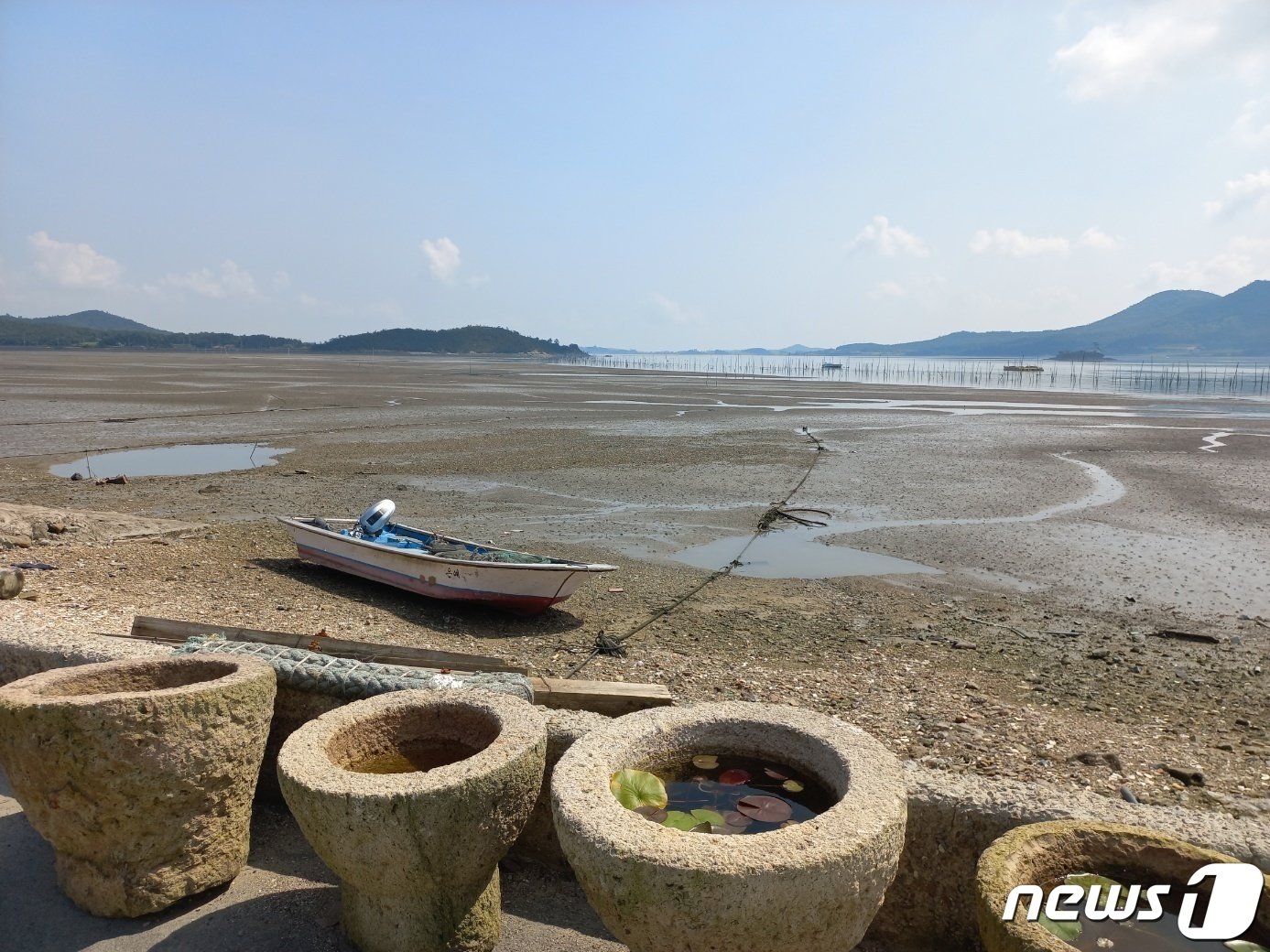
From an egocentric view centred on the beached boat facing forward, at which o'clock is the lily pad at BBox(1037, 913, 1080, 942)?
The lily pad is roughly at 1 o'clock from the beached boat.

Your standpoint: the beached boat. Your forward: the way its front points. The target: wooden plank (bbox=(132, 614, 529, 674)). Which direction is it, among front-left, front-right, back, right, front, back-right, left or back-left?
front-right

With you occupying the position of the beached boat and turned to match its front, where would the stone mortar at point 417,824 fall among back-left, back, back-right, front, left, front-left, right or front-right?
front-right

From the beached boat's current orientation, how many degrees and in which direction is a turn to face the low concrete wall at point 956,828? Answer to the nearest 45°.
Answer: approximately 45° to its right

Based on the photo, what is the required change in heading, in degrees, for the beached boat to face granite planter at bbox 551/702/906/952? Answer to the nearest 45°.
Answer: approximately 45° to its right

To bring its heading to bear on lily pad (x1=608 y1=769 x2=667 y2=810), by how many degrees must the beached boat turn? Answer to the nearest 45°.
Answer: approximately 45° to its right

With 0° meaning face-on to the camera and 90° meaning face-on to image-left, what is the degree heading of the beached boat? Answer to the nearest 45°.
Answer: approximately 315°
